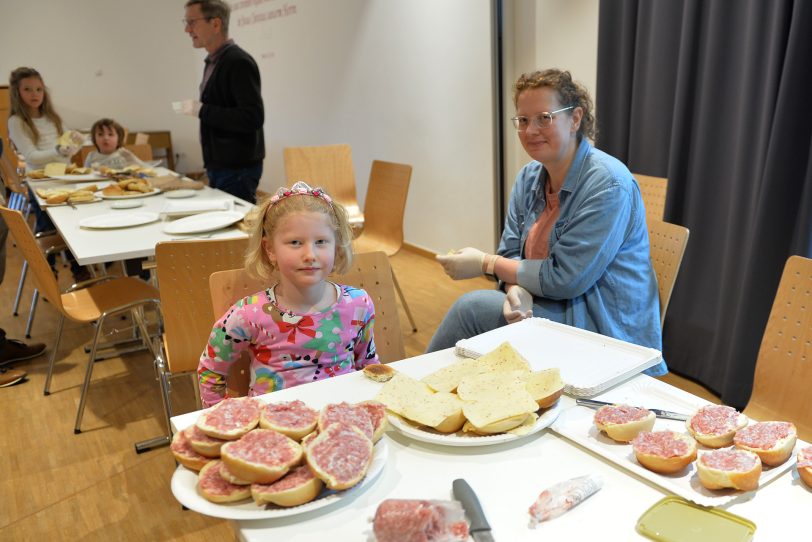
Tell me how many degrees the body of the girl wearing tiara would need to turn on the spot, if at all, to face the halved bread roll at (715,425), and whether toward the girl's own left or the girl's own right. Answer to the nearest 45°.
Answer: approximately 45° to the girl's own left

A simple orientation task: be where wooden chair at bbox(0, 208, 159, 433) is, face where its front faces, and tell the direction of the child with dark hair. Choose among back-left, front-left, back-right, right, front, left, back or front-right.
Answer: front-left

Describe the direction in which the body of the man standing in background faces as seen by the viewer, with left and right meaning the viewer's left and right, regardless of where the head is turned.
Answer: facing to the left of the viewer

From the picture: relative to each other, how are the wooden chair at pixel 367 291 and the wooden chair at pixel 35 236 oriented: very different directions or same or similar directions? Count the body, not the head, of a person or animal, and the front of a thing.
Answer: very different directions

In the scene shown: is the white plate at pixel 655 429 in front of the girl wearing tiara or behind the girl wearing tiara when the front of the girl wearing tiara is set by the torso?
in front

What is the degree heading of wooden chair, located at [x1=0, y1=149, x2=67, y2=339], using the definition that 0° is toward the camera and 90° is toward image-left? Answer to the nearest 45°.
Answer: approximately 225°

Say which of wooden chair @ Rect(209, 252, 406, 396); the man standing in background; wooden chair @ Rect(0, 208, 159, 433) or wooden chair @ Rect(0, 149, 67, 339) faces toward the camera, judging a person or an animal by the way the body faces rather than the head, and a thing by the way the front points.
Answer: wooden chair @ Rect(209, 252, 406, 396)

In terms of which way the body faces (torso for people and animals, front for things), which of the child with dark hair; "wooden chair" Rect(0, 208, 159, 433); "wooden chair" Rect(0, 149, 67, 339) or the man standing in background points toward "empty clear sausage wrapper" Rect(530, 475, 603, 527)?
the child with dark hair

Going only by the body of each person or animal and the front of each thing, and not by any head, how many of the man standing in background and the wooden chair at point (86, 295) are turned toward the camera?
0
